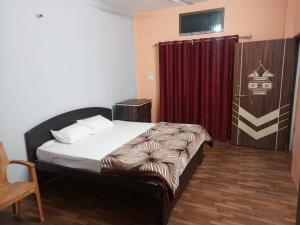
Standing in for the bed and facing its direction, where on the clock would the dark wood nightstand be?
The dark wood nightstand is roughly at 8 o'clock from the bed.

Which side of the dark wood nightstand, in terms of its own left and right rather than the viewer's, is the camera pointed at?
right

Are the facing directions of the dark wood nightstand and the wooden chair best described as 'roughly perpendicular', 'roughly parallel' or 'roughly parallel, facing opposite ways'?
roughly parallel

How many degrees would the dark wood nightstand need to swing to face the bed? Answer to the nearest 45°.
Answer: approximately 90° to its right

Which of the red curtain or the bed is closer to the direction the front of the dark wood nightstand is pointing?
the red curtain

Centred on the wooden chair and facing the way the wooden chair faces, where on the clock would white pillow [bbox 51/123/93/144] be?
The white pillow is roughly at 9 o'clock from the wooden chair.

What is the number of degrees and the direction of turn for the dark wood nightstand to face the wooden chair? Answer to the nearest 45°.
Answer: approximately 135° to its right

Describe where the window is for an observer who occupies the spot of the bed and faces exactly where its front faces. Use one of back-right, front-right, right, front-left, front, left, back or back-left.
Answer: left

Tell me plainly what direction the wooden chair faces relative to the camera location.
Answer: facing the viewer and to the right of the viewer

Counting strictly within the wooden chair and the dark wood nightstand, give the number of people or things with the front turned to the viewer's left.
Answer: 0

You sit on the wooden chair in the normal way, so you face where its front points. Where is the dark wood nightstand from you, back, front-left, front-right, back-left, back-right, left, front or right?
left

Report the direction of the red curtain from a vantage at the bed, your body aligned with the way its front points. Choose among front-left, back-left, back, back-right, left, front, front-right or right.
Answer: left

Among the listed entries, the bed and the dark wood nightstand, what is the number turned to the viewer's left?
0

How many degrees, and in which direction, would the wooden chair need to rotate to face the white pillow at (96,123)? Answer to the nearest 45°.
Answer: approximately 90° to its left
